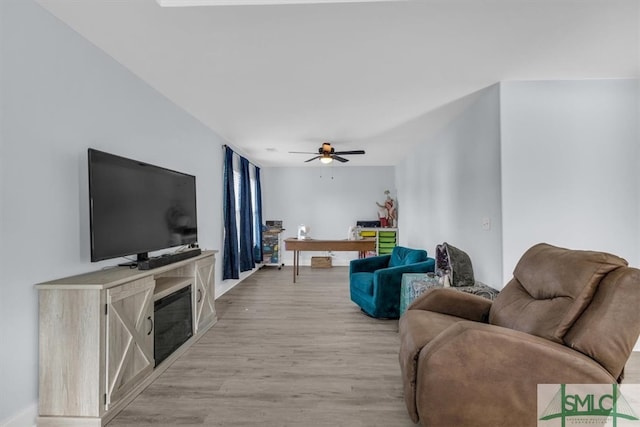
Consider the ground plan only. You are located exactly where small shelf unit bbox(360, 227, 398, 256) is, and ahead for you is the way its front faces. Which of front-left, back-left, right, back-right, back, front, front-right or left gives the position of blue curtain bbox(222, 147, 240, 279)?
front-right

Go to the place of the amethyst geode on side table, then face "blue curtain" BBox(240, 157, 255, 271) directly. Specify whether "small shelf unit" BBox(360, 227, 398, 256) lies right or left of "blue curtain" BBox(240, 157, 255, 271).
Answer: right

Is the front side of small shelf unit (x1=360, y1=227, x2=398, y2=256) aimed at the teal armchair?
yes

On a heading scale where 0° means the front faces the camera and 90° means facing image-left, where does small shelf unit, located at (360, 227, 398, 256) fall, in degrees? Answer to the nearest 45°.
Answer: approximately 0°

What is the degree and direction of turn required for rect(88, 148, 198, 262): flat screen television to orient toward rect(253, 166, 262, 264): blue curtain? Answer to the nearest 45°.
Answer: approximately 90° to its left

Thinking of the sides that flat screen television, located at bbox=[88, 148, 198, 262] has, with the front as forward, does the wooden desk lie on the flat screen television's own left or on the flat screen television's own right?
on the flat screen television's own left

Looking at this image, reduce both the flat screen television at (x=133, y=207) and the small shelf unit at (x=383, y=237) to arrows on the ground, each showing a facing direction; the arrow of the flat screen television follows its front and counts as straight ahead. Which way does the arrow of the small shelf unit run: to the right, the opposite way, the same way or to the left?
to the right

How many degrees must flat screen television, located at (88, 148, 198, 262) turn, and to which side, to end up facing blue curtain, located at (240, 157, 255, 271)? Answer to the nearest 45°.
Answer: approximately 90° to its left

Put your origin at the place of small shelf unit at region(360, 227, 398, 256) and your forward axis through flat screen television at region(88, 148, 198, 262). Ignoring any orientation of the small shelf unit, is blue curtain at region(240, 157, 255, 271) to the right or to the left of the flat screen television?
right

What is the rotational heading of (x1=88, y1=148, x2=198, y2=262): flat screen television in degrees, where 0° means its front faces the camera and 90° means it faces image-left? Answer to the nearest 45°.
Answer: approximately 315°

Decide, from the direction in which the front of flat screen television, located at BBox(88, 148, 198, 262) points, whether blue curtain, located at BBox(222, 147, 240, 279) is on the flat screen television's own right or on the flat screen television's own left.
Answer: on the flat screen television's own left

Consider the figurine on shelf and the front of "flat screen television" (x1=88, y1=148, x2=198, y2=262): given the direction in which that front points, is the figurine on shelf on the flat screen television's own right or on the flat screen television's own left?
on the flat screen television's own left
